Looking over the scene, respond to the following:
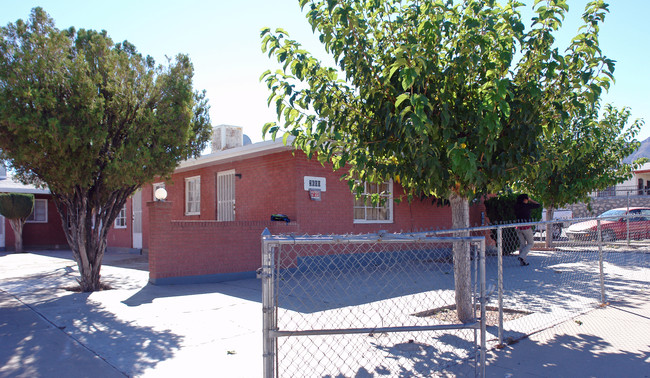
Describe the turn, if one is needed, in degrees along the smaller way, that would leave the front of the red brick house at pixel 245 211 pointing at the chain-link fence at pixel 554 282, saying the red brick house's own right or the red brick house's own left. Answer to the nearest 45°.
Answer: approximately 90° to the red brick house's own left

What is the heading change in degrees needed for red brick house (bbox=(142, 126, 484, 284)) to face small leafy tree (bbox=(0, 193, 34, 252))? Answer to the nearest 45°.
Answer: approximately 90° to its right

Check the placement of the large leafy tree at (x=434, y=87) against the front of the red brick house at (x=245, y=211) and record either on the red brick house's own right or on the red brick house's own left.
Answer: on the red brick house's own left

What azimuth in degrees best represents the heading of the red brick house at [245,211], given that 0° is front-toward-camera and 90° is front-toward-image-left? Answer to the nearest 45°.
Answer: approximately 45°
